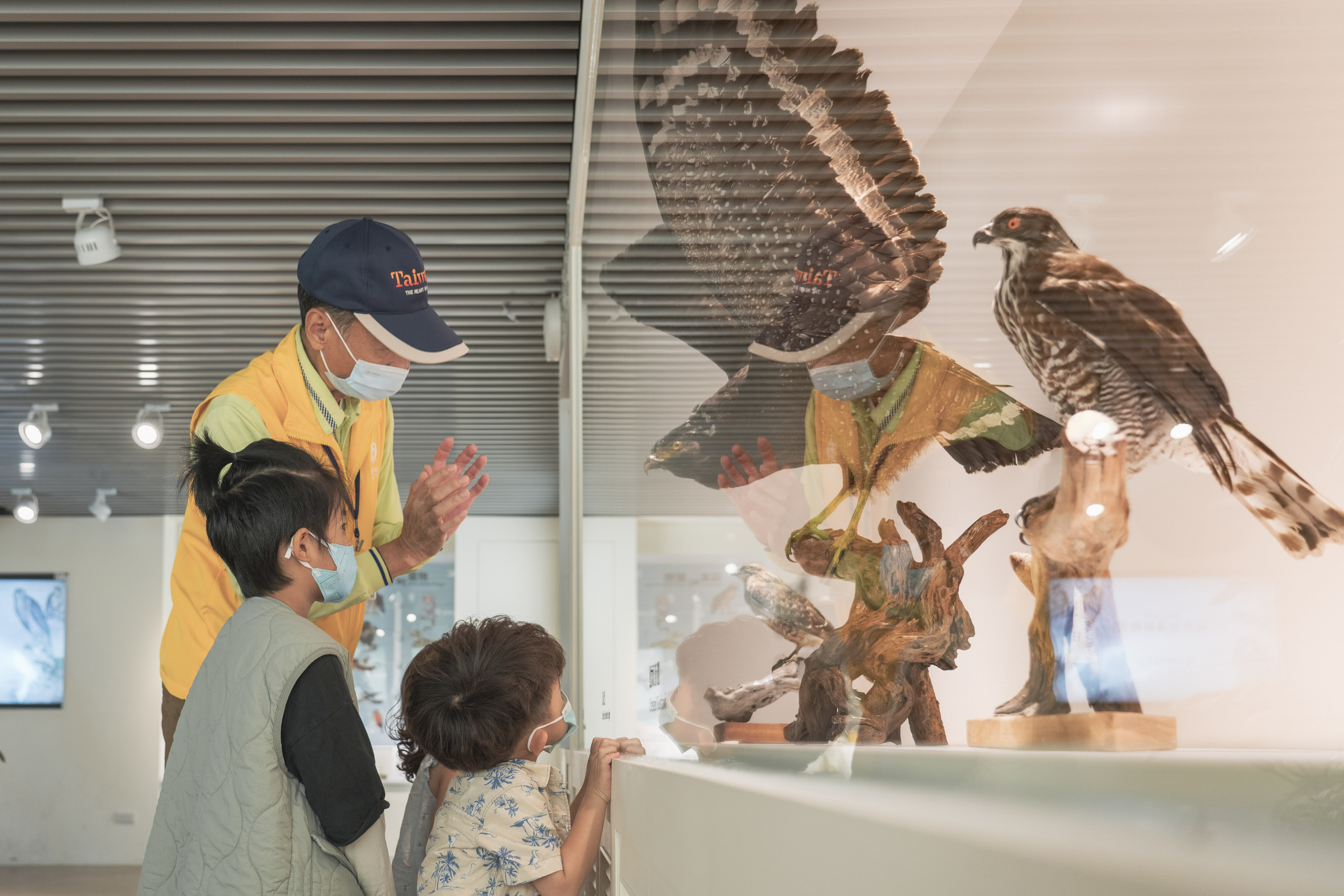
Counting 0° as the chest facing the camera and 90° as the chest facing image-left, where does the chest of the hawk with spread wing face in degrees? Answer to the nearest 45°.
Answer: approximately 90°

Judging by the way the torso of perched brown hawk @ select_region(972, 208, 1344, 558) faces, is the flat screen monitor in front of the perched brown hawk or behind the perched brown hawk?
in front

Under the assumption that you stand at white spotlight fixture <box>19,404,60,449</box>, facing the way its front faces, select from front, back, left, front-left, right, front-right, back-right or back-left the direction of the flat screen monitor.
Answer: back-right

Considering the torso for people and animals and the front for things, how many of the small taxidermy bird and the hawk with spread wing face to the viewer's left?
2

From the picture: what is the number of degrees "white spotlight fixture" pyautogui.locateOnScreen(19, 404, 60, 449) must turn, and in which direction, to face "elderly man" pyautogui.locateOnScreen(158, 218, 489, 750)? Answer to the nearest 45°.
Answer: approximately 45° to its left

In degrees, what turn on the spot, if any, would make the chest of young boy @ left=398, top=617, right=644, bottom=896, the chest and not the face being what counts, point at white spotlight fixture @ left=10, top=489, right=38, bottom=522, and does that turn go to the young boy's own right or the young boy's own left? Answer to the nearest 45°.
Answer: approximately 90° to the young boy's own left

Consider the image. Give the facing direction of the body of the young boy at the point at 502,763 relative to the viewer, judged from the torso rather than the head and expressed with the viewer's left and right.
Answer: facing away from the viewer and to the right of the viewer

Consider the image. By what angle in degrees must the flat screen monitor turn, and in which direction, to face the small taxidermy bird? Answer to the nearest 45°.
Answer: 0° — it already faces it

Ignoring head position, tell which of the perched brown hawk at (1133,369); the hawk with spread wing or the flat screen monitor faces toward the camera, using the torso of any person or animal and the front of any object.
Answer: the flat screen monitor

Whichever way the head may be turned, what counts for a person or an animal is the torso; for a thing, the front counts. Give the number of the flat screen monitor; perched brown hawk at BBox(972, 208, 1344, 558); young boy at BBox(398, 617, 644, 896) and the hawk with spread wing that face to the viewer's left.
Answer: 2

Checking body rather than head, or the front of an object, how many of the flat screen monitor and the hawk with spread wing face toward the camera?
1

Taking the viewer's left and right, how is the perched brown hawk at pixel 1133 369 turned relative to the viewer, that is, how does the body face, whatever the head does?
facing to the left of the viewer

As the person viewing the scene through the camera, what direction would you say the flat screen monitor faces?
facing the viewer

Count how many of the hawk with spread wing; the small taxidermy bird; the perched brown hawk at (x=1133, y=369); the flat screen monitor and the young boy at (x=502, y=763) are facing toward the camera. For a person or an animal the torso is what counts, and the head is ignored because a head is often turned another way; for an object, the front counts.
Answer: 1
